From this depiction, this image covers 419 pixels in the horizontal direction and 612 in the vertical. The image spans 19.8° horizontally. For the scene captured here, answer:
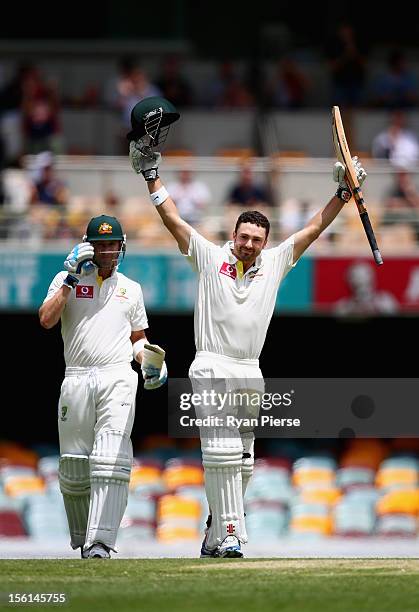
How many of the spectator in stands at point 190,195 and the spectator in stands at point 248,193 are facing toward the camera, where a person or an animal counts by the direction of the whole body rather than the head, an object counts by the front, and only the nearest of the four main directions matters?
2

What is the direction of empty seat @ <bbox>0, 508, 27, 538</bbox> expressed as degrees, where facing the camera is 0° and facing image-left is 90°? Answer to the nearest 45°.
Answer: approximately 0°

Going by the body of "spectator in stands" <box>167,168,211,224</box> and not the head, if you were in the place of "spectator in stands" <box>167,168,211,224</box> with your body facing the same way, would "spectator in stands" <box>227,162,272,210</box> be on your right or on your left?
on your left

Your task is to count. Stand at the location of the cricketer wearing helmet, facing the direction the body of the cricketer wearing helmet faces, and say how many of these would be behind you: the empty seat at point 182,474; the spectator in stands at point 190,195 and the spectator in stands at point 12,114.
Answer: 3

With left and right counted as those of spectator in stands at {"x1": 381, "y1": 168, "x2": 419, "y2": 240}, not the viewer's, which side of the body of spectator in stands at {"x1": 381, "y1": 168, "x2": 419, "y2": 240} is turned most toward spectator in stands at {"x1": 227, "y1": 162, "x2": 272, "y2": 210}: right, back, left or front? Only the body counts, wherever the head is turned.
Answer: right

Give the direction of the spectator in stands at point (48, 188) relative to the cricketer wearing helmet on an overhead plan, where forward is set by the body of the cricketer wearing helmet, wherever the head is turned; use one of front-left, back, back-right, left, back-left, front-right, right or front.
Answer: back

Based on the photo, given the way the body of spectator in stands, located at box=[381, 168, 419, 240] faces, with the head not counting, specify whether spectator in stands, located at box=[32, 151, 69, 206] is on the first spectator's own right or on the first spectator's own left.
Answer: on the first spectator's own right

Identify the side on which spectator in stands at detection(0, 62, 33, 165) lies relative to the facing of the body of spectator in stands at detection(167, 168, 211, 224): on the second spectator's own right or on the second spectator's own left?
on the second spectator's own right

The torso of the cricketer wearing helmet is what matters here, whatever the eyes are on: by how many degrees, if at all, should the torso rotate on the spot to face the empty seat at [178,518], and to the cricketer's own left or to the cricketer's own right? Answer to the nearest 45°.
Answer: approximately 180°
